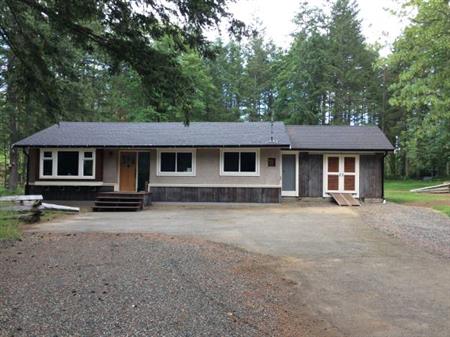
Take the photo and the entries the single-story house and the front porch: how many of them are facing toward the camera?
2

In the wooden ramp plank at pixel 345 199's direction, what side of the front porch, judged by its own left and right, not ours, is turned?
left

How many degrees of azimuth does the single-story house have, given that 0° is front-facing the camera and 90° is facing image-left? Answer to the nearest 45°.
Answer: approximately 0°
